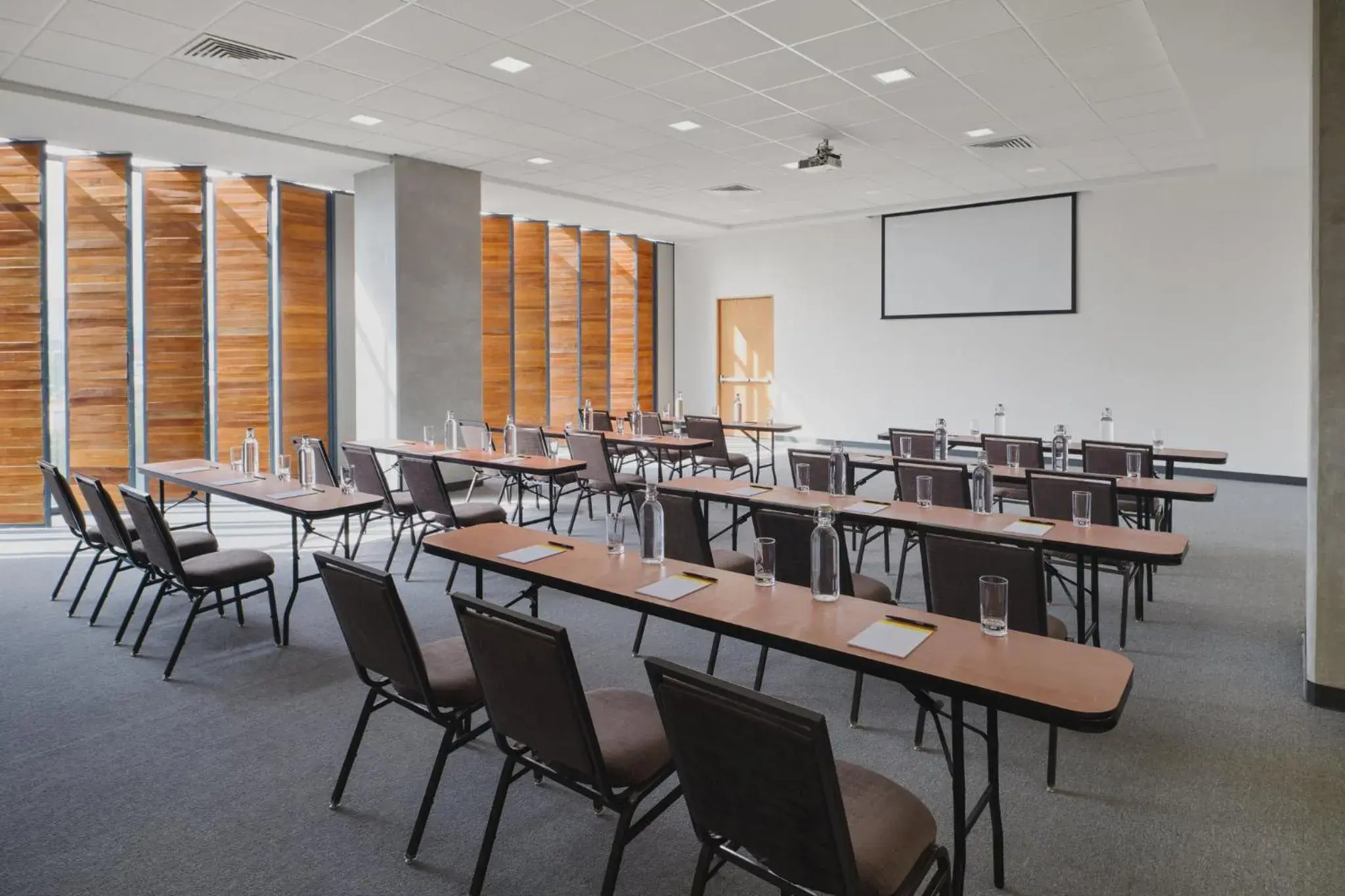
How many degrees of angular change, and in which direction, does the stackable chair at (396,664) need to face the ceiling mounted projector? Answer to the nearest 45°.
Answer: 0° — it already faces it

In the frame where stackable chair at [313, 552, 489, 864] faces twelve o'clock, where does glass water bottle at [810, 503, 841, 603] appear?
The glass water bottle is roughly at 2 o'clock from the stackable chair.

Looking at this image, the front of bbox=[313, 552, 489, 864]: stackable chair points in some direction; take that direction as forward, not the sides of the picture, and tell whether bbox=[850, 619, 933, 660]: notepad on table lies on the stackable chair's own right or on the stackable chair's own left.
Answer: on the stackable chair's own right

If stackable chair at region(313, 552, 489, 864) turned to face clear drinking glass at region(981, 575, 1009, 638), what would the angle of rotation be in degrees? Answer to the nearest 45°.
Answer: approximately 90° to its right

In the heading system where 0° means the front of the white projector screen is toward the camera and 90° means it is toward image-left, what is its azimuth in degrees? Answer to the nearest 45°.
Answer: approximately 45°

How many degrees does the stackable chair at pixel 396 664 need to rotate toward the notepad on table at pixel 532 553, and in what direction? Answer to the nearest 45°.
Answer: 0° — it already faces it

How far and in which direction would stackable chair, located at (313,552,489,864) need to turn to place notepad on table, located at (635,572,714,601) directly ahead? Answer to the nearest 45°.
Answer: approximately 45° to its right

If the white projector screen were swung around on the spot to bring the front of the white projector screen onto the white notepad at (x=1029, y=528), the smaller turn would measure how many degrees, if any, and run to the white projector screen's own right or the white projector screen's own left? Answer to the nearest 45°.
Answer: approximately 45° to the white projector screen's own left

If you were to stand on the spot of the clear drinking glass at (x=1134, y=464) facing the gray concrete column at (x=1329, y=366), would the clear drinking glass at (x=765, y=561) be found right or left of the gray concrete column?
right

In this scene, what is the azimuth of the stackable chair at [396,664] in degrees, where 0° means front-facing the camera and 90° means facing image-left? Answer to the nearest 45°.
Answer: approximately 225°
